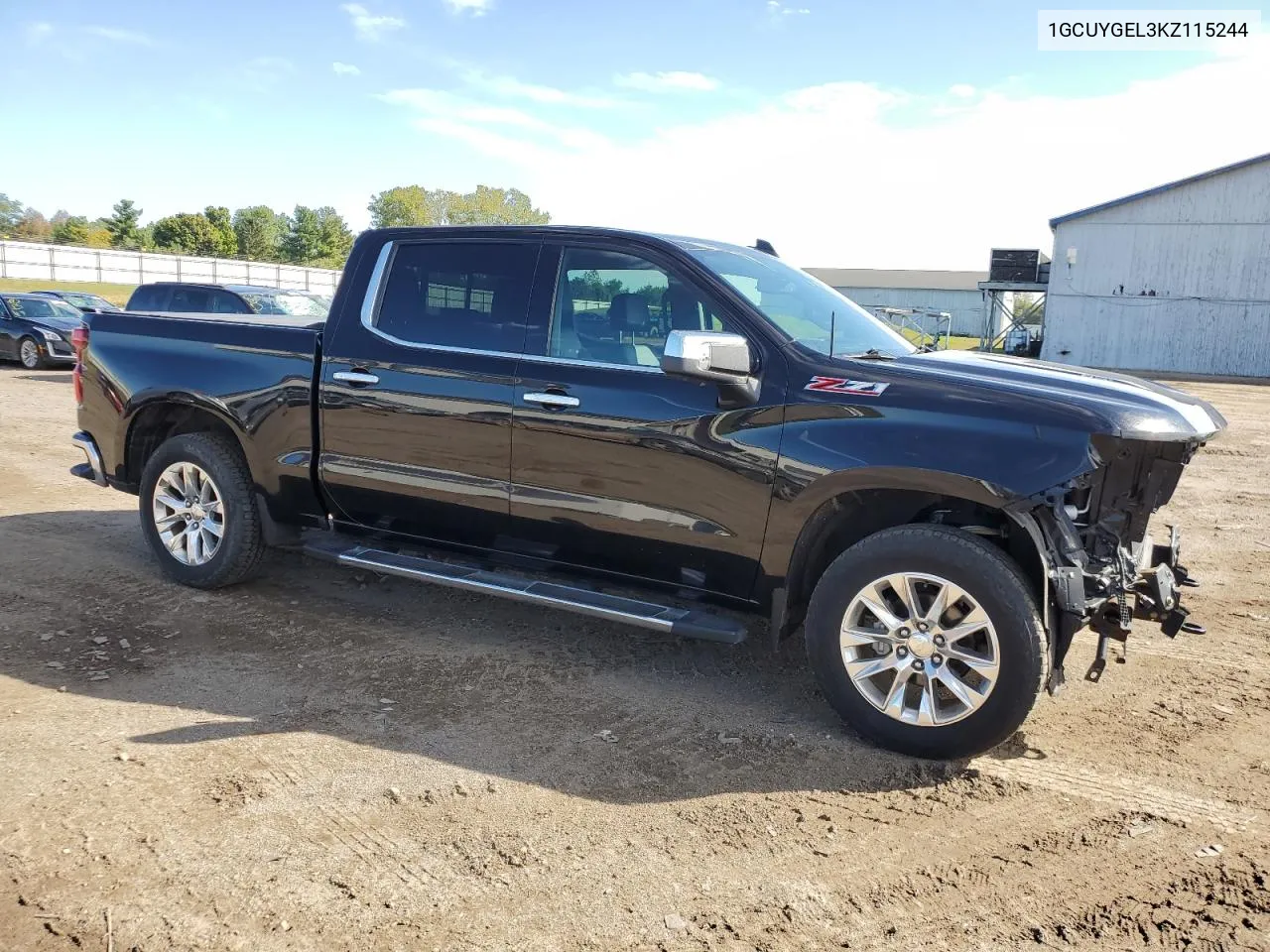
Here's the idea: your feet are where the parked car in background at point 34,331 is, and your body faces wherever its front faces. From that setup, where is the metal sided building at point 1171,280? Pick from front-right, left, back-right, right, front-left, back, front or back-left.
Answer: front-left

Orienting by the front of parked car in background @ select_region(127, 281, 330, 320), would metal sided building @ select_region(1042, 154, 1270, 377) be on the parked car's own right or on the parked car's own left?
on the parked car's own left

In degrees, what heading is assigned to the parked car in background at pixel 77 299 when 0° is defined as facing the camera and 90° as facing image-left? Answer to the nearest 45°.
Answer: approximately 315°

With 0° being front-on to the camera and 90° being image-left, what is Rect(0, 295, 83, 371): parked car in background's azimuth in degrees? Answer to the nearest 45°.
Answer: approximately 315°

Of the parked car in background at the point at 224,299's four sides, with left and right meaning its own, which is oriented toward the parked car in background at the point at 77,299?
back

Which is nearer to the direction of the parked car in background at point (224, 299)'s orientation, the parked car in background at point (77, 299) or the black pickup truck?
the black pickup truck

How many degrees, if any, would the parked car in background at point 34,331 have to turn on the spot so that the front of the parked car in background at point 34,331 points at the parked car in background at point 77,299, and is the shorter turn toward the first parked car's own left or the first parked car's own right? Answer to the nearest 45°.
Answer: approximately 90° to the first parked car's own left

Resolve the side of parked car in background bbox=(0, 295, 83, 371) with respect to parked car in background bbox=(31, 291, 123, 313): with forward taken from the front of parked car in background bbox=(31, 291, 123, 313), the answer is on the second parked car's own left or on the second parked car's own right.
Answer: on the second parked car's own right
